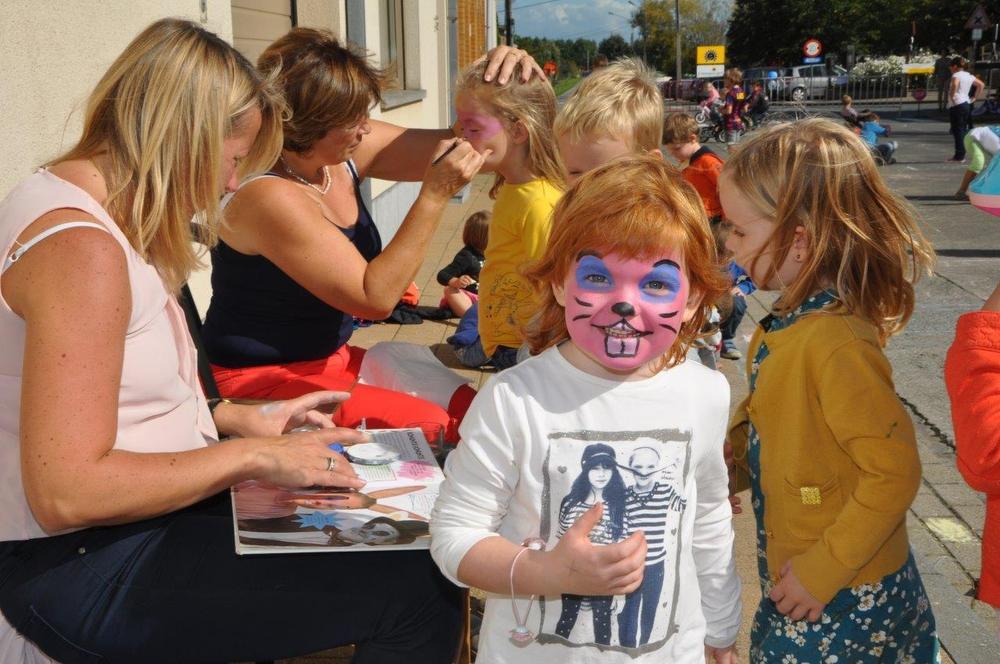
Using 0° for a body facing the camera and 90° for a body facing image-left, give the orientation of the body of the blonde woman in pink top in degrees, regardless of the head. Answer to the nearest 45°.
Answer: approximately 270°

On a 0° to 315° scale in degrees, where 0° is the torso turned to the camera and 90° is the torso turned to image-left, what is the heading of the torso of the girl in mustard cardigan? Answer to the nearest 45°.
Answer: approximately 90°

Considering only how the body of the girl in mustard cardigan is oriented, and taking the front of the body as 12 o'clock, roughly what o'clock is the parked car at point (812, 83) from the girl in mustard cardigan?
The parked car is roughly at 3 o'clock from the girl in mustard cardigan.

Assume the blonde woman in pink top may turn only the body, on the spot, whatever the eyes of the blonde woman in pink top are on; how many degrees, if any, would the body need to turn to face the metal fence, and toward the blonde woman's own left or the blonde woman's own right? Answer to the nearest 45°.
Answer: approximately 45° to the blonde woman's own left

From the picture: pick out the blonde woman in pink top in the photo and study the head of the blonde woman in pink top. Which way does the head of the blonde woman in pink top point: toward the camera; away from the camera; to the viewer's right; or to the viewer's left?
to the viewer's right

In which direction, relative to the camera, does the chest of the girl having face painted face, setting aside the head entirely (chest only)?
to the viewer's left

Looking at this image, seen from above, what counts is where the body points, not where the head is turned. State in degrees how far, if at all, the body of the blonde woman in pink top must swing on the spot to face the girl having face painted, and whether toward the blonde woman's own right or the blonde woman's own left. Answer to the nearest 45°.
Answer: approximately 45° to the blonde woman's own left

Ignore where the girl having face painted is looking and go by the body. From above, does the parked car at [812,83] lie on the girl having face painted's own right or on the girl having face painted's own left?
on the girl having face painted's own right

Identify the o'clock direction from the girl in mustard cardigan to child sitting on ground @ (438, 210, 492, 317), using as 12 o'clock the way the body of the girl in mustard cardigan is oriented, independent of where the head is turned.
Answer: The child sitting on ground is roughly at 2 o'clock from the girl in mustard cardigan.
